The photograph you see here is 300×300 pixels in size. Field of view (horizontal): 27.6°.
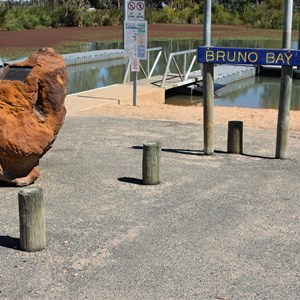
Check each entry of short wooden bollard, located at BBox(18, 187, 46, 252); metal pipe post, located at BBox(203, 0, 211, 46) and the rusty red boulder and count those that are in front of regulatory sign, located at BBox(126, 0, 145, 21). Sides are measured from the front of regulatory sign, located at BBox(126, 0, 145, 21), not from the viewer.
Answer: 3

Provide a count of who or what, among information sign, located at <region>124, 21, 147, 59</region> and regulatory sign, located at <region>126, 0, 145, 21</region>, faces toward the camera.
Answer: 2

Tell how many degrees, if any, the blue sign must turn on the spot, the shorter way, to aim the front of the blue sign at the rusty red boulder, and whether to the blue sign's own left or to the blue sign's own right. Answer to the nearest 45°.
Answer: approximately 45° to the blue sign's own right

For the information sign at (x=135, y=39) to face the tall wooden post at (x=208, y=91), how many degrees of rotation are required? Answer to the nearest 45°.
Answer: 0° — it already faces it

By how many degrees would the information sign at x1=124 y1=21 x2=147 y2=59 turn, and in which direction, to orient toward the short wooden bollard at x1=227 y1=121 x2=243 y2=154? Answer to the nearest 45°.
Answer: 0° — it already faces it

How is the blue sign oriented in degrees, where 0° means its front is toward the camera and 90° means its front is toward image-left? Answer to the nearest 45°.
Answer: approximately 0°

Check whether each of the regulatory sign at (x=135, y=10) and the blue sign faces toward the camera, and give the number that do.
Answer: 2

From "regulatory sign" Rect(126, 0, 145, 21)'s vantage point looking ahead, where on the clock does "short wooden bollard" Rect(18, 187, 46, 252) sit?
The short wooden bollard is roughly at 12 o'clock from the regulatory sign.

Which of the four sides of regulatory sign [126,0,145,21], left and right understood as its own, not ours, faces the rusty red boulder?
front

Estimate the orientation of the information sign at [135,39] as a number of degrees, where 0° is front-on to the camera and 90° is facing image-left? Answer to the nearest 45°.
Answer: approximately 0°

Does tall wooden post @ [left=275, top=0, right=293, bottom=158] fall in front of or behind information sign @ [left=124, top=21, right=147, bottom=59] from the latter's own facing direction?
in front

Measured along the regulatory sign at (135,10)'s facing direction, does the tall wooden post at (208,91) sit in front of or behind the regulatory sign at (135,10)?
in front
